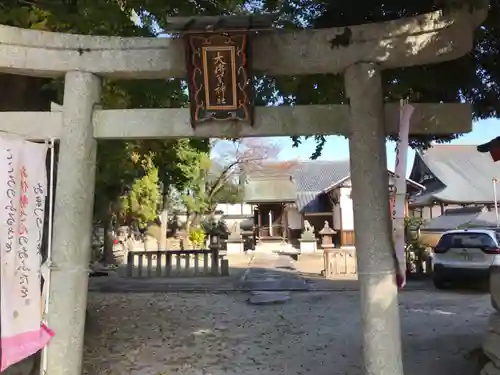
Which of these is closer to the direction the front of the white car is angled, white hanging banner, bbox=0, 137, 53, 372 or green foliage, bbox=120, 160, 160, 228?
the green foliage

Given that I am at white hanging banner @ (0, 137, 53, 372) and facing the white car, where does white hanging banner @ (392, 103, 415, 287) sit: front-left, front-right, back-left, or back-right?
front-right

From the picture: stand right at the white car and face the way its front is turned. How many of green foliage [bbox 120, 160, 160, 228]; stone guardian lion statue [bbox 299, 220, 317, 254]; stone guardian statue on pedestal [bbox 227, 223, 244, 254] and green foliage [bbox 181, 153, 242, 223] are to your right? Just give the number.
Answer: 0

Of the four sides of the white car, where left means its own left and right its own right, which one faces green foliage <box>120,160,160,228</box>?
left

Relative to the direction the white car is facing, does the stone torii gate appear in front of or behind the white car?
behind

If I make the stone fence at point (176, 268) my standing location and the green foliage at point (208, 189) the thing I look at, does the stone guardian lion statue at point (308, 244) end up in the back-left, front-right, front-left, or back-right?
front-right

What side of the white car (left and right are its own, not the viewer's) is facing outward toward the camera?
back

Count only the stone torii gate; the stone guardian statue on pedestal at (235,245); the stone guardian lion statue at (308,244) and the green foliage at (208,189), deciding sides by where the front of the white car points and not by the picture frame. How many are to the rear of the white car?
1

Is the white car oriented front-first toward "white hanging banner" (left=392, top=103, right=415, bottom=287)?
no

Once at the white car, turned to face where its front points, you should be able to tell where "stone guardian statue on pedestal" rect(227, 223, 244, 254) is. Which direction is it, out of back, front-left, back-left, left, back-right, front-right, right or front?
front-left

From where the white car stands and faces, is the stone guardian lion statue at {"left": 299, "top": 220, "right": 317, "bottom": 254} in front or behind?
in front

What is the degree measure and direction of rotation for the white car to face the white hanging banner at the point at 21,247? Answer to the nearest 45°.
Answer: approximately 180°

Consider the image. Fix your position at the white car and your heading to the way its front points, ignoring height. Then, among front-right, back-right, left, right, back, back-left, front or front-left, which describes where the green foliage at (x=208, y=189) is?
front-left

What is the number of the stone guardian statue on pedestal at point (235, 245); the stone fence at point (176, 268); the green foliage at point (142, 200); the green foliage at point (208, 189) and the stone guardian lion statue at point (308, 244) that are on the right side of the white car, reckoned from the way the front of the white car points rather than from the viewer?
0

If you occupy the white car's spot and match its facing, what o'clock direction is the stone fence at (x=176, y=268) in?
The stone fence is roughly at 9 o'clock from the white car.

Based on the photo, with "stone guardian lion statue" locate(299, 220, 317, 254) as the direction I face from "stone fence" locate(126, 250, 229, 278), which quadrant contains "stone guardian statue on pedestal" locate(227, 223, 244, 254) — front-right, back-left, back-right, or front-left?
front-left
